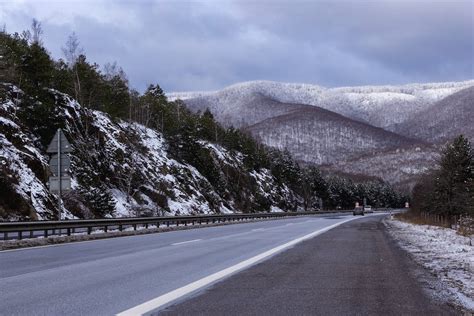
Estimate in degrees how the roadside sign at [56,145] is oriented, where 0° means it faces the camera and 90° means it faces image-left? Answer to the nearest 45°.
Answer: approximately 180°
